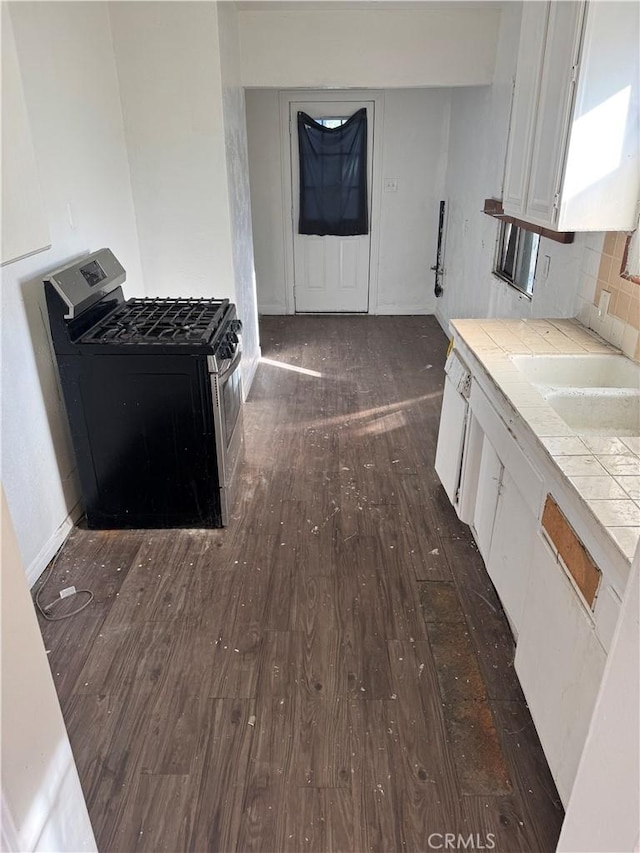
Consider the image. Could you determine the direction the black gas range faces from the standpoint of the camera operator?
facing to the right of the viewer

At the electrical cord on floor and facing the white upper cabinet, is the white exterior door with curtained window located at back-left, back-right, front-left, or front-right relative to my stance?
front-left

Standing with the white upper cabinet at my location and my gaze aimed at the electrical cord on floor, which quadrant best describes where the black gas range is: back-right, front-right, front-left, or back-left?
front-right

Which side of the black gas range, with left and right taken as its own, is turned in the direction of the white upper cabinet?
front

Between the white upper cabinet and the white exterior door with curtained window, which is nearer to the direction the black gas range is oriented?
the white upper cabinet

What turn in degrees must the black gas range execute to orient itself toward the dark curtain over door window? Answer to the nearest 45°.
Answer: approximately 45° to its left

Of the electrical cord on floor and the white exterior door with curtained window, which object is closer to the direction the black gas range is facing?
the white exterior door with curtained window

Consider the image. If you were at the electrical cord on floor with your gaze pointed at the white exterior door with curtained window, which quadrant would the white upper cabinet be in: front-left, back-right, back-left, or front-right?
front-right

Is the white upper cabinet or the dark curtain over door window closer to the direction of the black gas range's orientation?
the white upper cabinet

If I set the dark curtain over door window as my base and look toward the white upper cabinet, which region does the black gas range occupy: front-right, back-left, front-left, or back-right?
front-right

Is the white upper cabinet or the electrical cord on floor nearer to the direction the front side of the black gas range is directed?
the white upper cabinet

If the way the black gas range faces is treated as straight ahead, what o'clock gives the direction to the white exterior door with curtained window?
The white exterior door with curtained window is roughly at 10 o'clock from the black gas range.

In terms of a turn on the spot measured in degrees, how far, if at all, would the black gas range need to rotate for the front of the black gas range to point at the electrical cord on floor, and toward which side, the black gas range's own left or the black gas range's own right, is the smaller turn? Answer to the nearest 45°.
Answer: approximately 135° to the black gas range's own right

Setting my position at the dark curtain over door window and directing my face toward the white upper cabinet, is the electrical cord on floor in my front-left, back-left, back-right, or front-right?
front-right
